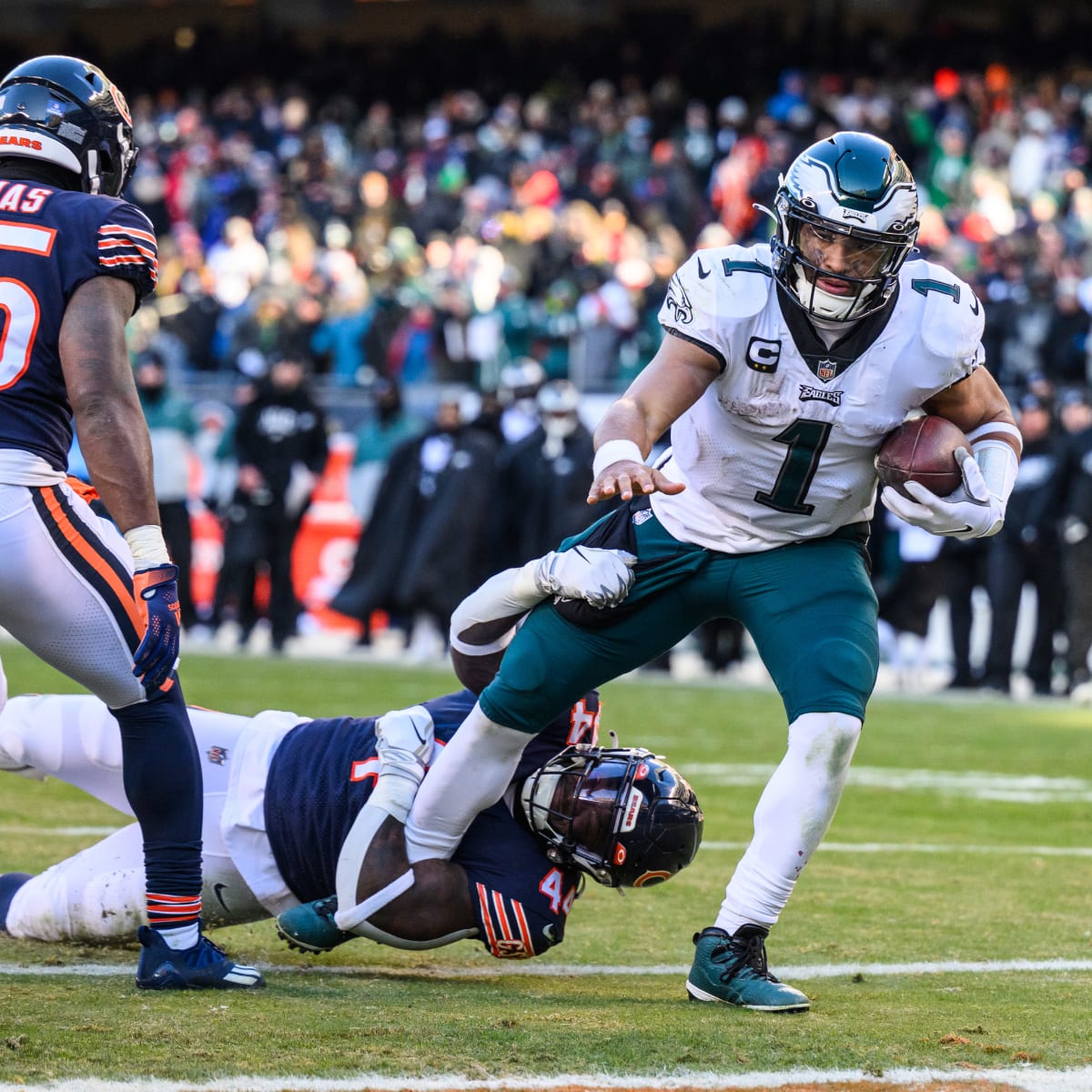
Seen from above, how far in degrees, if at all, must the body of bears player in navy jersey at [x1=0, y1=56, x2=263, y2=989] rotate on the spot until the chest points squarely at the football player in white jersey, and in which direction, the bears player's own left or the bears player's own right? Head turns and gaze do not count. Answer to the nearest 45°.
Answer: approximately 45° to the bears player's own right

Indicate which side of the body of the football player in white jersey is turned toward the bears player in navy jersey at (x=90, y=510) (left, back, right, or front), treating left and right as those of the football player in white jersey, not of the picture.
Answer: right

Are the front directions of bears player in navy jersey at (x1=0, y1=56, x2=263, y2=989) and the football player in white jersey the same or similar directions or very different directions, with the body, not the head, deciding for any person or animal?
very different directions

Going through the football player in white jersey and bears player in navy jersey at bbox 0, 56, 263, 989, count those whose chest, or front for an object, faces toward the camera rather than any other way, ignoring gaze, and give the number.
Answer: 1

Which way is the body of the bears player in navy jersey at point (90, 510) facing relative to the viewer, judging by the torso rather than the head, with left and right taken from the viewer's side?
facing away from the viewer and to the right of the viewer

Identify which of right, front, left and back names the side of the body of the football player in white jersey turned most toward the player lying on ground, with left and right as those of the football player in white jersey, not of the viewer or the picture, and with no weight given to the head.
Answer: right
